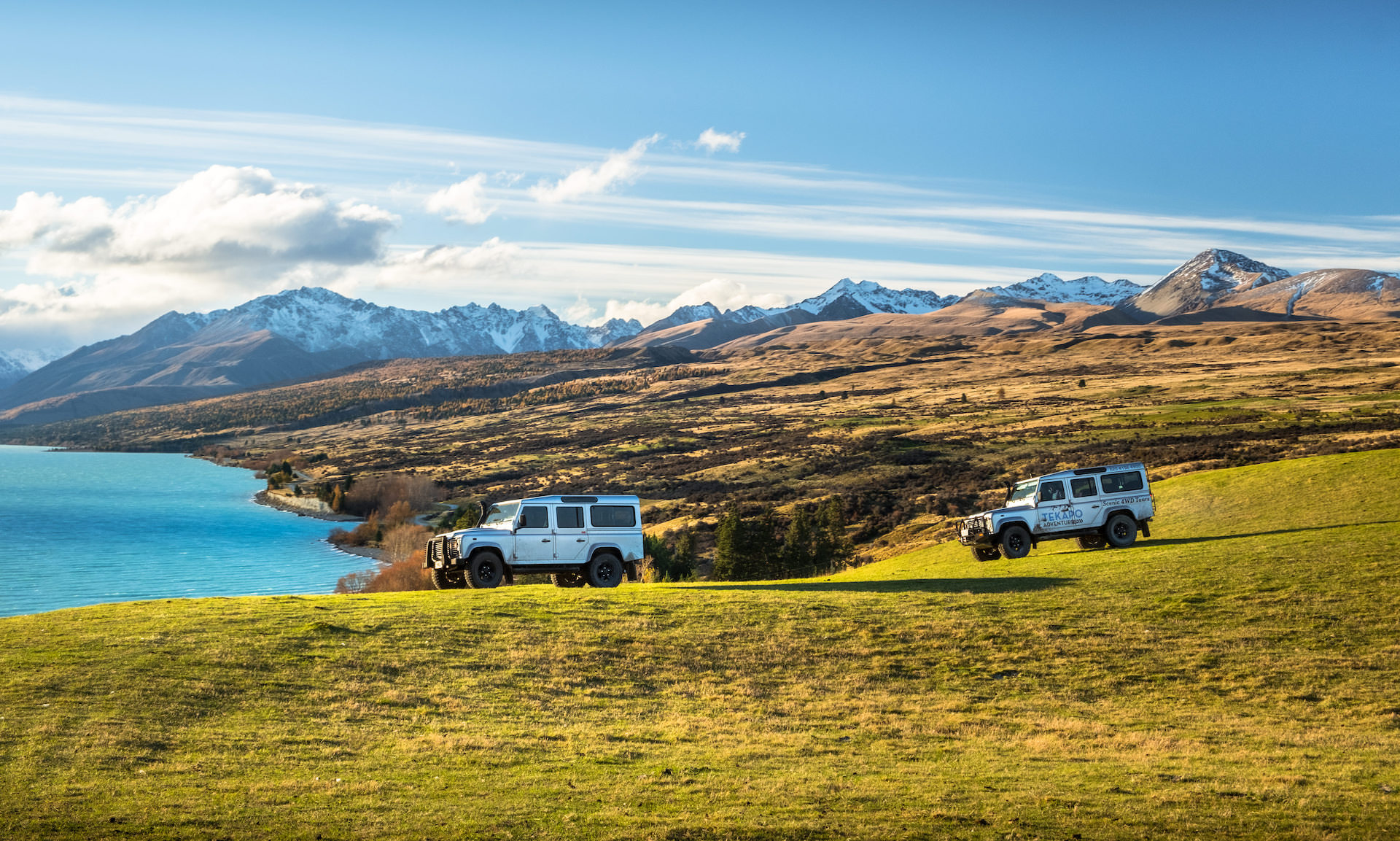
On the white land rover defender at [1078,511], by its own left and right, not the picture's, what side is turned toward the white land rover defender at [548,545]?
front

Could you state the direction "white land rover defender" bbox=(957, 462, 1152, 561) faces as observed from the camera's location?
facing the viewer and to the left of the viewer
